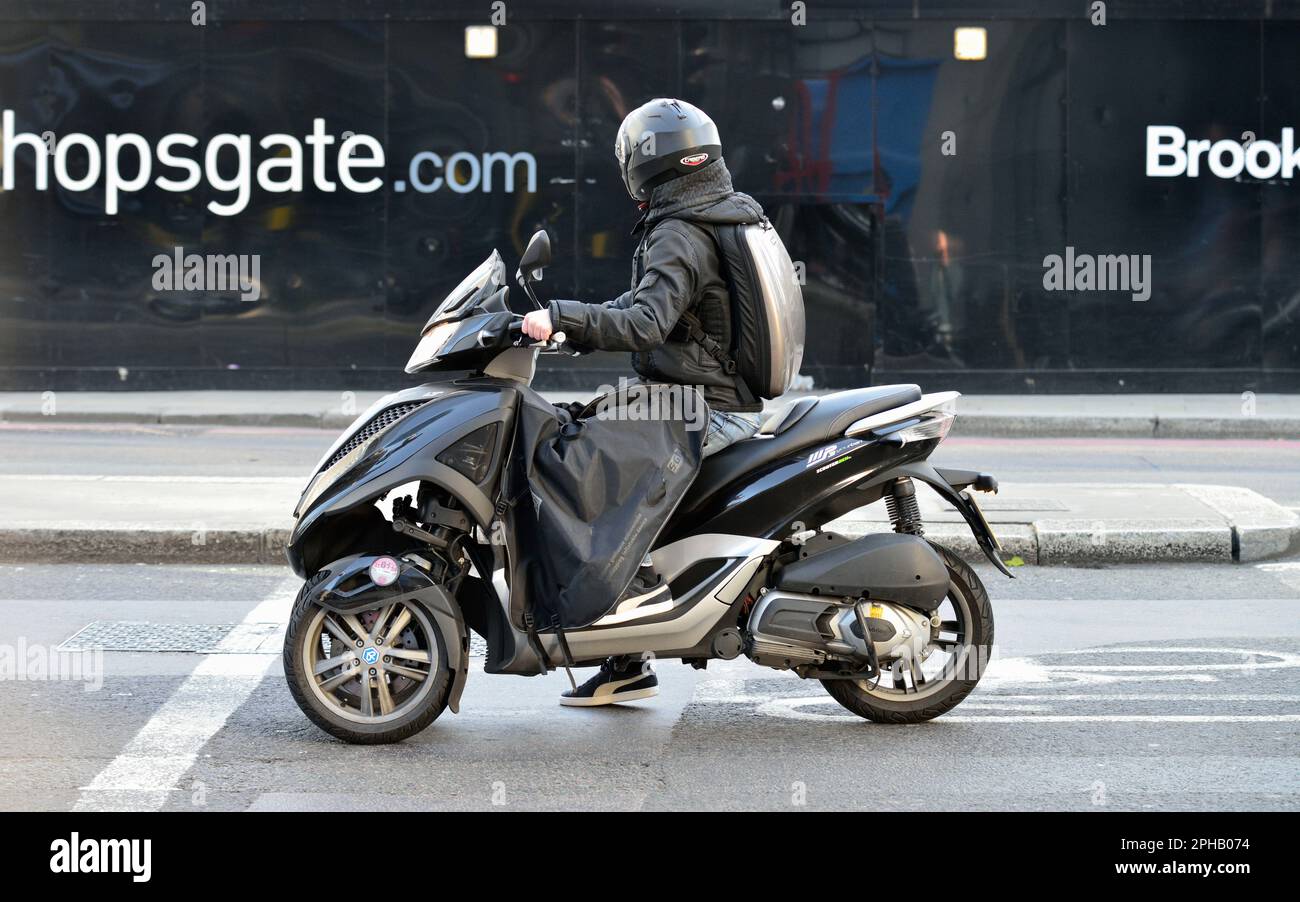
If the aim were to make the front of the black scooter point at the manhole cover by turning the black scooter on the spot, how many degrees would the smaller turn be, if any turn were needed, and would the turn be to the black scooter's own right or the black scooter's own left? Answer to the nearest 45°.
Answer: approximately 45° to the black scooter's own right

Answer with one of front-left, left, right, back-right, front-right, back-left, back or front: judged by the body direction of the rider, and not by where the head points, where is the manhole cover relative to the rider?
front-right

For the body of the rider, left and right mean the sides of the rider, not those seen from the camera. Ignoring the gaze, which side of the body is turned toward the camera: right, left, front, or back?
left

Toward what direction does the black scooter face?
to the viewer's left
